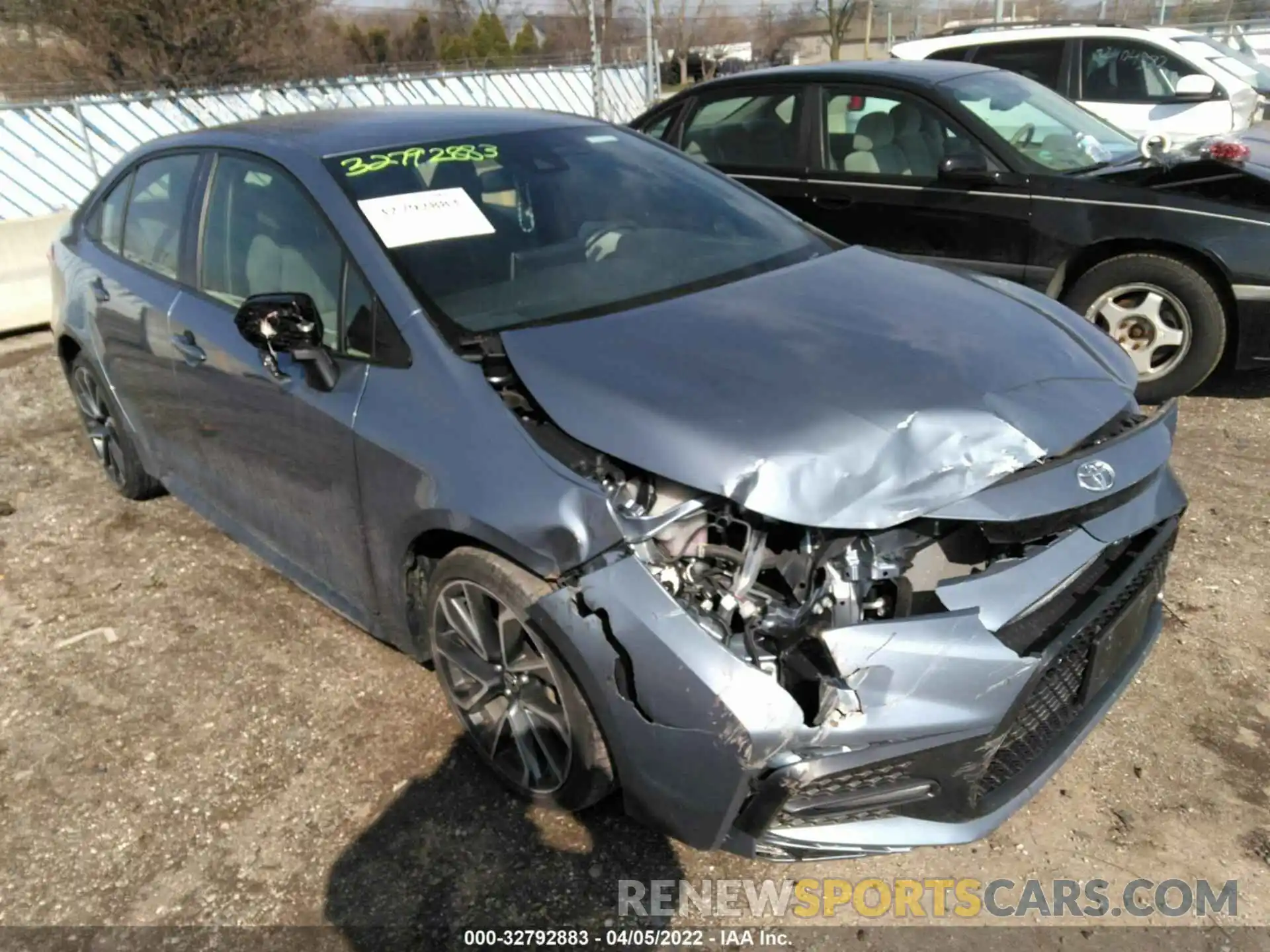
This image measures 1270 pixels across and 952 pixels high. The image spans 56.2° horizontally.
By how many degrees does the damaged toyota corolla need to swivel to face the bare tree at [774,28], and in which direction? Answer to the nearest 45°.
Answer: approximately 135° to its left

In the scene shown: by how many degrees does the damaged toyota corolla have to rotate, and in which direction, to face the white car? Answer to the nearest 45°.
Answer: approximately 90° to its left

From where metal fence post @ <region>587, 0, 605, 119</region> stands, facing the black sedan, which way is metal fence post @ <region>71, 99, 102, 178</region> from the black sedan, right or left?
right

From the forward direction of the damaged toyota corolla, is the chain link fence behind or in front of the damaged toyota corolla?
behind

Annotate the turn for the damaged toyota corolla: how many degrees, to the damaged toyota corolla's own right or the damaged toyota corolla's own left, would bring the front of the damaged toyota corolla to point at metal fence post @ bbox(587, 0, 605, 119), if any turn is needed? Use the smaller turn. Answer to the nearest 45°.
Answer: approximately 135° to the damaged toyota corolla's own left

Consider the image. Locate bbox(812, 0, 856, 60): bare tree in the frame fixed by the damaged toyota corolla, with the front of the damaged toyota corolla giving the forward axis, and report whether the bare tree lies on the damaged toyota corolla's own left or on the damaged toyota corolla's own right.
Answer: on the damaged toyota corolla's own left

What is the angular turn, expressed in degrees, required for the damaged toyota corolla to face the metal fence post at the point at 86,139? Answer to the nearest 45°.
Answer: approximately 180°

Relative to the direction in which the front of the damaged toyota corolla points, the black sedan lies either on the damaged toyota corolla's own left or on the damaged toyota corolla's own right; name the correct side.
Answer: on the damaged toyota corolla's own left

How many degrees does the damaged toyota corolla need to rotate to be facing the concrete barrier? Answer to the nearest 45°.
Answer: approximately 180°

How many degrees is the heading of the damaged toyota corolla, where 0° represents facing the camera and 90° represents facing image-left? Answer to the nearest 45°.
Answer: approximately 315°
